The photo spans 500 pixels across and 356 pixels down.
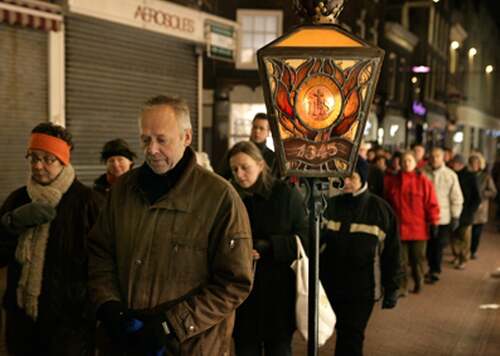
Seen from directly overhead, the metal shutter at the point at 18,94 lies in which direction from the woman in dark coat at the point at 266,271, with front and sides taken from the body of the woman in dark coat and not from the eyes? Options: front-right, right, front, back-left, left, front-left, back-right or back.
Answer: right

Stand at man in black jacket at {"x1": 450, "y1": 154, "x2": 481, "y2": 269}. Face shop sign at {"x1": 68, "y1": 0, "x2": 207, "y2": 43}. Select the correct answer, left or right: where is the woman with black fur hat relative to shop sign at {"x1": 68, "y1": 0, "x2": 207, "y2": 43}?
left

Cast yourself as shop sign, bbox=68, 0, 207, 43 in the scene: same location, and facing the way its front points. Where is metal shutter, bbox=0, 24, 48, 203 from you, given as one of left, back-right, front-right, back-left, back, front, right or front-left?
right

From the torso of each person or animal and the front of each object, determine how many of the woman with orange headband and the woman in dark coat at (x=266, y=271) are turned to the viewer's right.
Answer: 0

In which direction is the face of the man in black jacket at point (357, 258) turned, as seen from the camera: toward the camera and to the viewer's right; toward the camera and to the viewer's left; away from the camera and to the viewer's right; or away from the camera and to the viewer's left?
toward the camera and to the viewer's left

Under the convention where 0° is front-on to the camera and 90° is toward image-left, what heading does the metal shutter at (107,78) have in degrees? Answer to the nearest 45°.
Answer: approximately 315°

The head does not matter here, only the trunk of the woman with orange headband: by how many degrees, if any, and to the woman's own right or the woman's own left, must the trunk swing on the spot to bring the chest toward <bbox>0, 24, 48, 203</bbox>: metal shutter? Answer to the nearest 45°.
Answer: approximately 135° to the woman's own right

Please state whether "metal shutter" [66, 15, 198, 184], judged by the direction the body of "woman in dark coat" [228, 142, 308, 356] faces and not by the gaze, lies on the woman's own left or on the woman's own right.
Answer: on the woman's own right

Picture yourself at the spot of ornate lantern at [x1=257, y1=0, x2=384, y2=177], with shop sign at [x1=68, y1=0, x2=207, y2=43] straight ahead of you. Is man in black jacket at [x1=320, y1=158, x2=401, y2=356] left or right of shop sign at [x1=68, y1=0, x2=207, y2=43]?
right

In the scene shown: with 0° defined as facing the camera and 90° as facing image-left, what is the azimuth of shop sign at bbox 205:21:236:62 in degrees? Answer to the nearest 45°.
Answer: approximately 315°

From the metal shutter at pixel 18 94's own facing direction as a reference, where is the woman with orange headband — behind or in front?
in front

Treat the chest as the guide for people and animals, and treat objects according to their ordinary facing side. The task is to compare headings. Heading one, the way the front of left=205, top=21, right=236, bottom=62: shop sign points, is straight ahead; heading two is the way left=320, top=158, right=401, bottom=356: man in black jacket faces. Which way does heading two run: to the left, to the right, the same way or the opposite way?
to the right

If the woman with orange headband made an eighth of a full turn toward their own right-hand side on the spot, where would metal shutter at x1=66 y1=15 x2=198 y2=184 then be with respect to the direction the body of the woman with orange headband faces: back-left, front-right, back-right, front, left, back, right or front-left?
right

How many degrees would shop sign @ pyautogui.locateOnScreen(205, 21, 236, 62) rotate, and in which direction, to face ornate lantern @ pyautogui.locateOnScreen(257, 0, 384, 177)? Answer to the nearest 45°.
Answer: approximately 45° to its right
